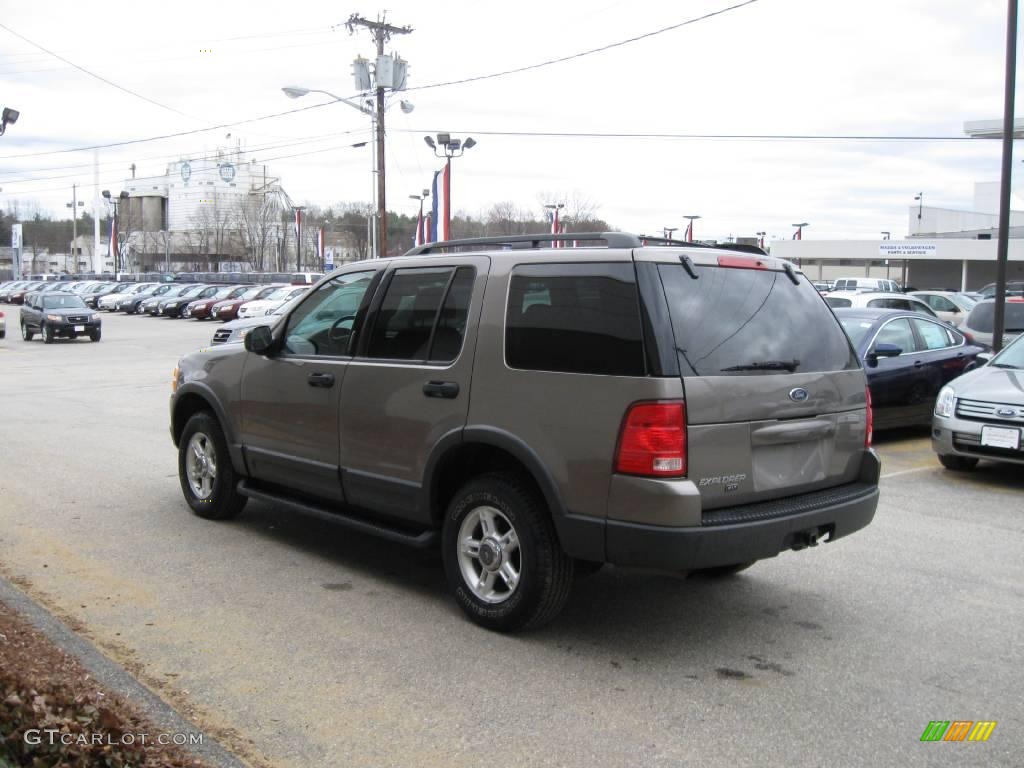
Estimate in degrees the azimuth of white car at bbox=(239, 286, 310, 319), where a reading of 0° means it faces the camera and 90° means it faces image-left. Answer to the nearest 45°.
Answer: approximately 45°

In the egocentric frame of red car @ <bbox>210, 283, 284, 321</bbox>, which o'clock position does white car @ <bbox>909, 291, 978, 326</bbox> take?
The white car is roughly at 9 o'clock from the red car.

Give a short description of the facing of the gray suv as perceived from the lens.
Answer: facing away from the viewer and to the left of the viewer

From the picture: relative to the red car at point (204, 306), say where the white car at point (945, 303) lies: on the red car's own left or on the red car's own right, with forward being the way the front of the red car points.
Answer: on the red car's own left
